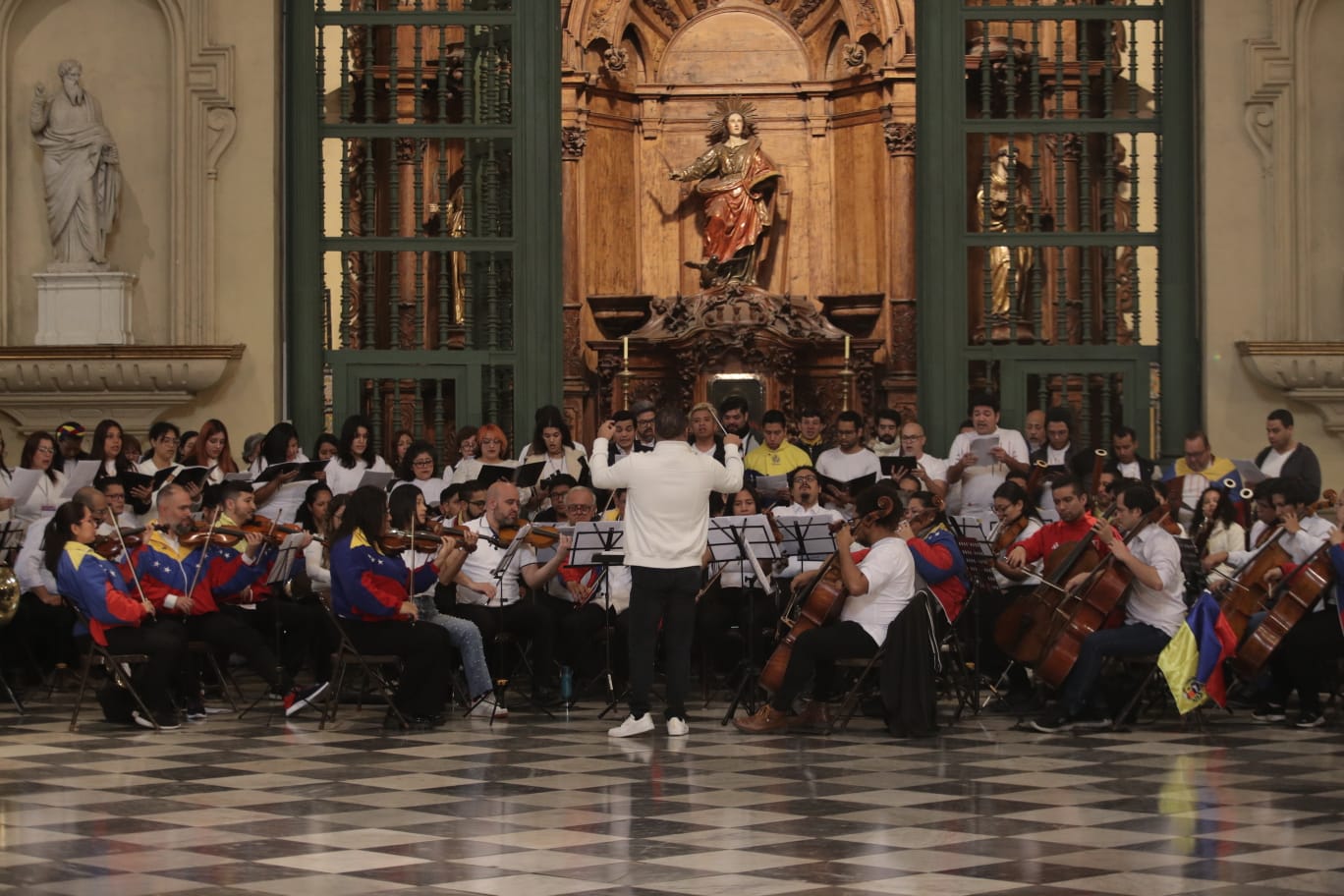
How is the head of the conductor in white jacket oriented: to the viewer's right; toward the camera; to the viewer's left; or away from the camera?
away from the camera

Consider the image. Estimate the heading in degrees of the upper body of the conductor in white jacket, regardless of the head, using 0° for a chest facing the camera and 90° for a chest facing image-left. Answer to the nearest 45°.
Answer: approximately 180°

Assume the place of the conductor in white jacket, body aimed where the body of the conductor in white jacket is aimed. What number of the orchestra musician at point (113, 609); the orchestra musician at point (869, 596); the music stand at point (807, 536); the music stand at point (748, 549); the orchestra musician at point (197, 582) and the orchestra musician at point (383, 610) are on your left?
3

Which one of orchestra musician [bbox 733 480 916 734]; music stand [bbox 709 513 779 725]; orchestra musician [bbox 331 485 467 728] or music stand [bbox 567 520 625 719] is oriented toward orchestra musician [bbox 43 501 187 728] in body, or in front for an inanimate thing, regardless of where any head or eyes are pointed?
orchestra musician [bbox 733 480 916 734]

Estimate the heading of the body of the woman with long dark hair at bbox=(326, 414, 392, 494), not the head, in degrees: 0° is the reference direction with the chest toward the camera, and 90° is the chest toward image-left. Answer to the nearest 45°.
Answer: approximately 315°

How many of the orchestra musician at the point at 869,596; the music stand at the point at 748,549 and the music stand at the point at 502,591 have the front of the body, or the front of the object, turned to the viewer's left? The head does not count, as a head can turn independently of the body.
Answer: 2

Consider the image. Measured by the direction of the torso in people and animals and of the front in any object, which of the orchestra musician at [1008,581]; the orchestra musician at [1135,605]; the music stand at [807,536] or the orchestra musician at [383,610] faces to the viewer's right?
the orchestra musician at [383,610]

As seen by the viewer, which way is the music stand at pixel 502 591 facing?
to the viewer's left

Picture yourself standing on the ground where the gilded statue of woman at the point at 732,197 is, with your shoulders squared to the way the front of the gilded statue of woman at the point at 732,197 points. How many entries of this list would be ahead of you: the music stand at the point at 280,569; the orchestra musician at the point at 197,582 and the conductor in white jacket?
3

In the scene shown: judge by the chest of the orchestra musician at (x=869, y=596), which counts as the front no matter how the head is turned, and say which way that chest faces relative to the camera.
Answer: to the viewer's left

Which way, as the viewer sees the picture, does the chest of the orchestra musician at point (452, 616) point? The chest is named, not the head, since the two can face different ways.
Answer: to the viewer's right

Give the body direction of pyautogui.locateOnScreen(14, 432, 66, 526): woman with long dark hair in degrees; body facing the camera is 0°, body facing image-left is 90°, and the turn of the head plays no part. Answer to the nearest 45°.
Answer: approximately 315°

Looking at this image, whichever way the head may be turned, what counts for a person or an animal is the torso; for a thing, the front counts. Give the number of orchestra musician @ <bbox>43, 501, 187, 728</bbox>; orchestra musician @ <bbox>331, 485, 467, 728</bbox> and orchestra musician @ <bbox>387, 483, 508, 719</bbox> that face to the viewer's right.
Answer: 3

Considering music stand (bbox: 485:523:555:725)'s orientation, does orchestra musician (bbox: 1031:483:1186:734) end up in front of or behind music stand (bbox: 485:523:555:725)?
behind

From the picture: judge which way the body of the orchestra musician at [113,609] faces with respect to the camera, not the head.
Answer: to the viewer's right

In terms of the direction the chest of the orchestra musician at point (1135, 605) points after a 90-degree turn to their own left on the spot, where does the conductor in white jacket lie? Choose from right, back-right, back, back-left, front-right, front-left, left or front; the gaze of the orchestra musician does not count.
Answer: right

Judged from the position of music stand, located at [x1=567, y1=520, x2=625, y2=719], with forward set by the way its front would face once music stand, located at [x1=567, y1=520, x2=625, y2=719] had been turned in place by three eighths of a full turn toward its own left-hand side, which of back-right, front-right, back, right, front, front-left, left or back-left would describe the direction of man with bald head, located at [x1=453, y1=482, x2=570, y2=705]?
right

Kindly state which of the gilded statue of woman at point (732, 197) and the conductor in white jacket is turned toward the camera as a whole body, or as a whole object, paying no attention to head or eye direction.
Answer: the gilded statue of woman

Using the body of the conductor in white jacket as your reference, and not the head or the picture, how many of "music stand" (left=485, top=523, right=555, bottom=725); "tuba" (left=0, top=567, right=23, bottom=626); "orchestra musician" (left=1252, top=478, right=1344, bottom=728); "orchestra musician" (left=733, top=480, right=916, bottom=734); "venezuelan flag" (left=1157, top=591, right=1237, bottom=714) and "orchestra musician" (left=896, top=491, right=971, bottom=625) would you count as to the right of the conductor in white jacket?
4

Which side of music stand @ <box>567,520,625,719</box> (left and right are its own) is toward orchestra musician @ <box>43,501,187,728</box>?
left
